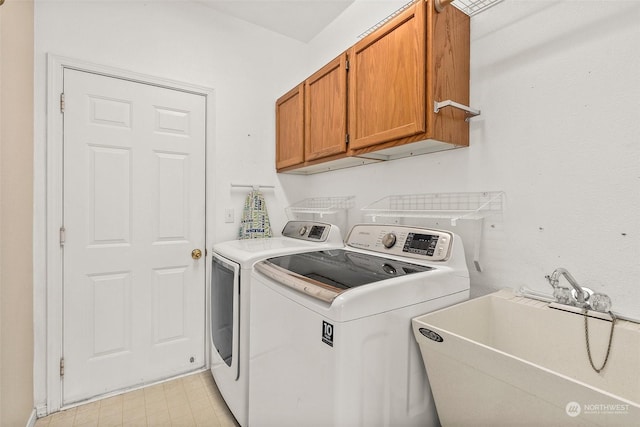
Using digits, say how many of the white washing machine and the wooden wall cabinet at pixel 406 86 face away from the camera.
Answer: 0

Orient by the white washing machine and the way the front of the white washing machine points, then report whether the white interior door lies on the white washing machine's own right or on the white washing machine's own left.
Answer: on the white washing machine's own right

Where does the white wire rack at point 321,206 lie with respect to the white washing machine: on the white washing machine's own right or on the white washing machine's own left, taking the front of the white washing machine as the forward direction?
on the white washing machine's own right

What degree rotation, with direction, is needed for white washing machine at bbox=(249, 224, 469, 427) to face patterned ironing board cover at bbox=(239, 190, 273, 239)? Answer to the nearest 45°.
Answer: approximately 90° to its right

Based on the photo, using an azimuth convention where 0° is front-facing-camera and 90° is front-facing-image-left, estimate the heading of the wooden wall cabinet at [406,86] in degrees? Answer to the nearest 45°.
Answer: approximately 45°

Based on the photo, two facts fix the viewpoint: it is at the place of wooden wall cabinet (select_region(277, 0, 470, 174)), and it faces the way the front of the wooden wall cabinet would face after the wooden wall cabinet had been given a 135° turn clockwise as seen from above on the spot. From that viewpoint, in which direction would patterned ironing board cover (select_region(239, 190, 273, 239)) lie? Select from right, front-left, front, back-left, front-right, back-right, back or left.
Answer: front-left

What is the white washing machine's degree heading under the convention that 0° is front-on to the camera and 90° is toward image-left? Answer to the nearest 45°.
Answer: approximately 45°
